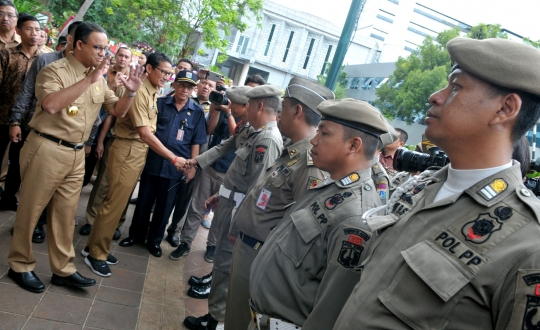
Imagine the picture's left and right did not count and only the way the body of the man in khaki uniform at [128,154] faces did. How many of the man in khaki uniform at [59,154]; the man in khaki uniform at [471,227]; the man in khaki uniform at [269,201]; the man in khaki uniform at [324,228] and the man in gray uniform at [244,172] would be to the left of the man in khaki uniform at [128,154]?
0

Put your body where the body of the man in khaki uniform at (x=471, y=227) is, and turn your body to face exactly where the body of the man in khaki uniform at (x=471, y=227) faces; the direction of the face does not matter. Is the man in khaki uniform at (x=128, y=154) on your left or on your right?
on your right

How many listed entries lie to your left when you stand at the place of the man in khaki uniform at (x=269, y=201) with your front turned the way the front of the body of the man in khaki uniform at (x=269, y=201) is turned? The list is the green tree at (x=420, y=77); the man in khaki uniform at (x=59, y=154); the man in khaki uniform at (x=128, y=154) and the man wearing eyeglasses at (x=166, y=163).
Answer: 0

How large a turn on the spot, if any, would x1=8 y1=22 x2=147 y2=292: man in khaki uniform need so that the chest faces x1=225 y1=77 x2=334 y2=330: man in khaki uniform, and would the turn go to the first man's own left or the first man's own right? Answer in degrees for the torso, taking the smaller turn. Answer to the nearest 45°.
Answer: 0° — they already face them

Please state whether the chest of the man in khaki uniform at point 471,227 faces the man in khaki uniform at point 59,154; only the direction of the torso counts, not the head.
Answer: no

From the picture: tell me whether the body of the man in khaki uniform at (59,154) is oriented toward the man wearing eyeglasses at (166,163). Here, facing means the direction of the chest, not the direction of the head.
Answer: no

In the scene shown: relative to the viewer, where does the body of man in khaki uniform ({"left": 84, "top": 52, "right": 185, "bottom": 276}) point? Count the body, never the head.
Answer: to the viewer's right

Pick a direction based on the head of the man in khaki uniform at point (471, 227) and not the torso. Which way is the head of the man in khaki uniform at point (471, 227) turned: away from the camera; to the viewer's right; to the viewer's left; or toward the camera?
to the viewer's left

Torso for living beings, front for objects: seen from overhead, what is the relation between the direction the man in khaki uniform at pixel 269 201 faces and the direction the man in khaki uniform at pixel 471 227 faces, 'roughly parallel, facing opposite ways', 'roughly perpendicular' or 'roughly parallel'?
roughly parallel

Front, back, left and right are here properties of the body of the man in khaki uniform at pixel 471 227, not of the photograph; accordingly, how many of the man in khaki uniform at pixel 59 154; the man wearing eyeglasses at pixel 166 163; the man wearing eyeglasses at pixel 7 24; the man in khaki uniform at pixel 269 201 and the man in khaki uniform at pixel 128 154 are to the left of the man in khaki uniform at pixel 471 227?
0

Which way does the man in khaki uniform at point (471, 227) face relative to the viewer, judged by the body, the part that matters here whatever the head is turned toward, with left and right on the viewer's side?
facing the viewer and to the left of the viewer

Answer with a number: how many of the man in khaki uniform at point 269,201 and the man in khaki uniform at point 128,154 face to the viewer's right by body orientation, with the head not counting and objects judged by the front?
1

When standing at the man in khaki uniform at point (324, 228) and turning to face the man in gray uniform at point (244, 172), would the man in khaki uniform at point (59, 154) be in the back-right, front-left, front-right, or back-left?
front-left

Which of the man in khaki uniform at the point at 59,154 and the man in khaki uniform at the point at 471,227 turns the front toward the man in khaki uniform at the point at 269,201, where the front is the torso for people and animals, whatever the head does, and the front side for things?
the man in khaki uniform at the point at 59,154

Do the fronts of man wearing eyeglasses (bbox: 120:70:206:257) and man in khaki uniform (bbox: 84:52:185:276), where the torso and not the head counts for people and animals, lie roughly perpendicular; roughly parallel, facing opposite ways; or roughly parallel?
roughly perpendicular

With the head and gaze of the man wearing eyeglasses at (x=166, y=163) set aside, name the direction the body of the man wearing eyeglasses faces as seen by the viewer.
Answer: toward the camera

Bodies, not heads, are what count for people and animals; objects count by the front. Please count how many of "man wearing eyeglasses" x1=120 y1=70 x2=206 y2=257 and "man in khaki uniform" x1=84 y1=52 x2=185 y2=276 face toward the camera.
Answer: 1

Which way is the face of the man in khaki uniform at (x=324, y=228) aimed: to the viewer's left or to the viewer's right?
to the viewer's left

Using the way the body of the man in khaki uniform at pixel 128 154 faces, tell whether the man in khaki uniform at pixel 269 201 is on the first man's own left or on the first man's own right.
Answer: on the first man's own right
